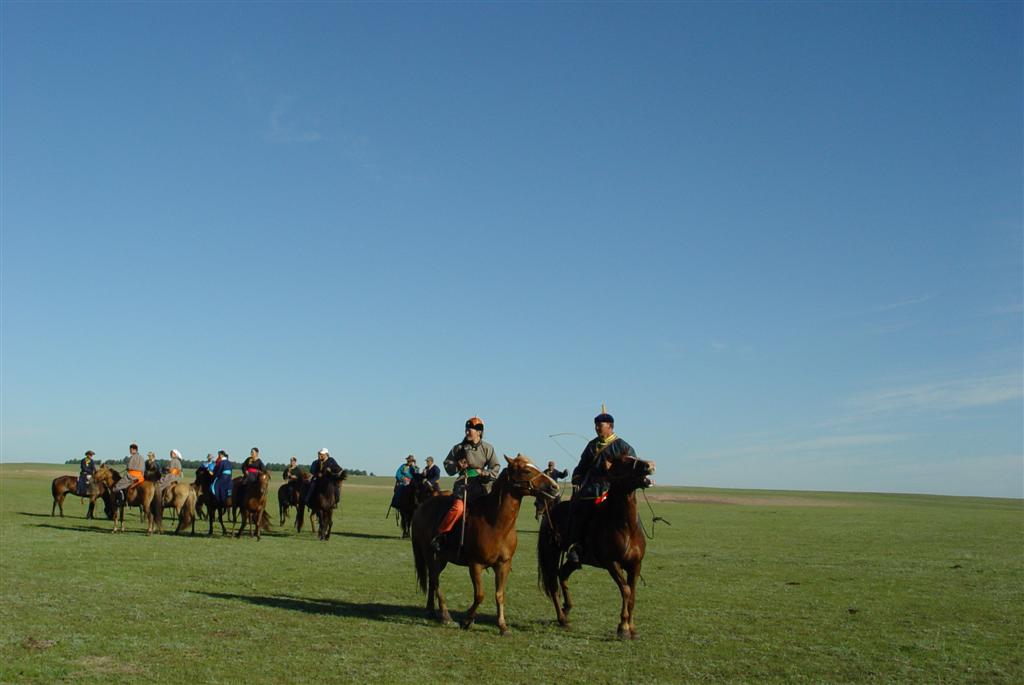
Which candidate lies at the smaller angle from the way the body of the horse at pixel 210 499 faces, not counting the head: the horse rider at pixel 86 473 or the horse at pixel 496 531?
the horse

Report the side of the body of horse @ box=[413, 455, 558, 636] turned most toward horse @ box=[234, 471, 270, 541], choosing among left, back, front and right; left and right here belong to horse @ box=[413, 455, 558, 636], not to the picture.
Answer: back

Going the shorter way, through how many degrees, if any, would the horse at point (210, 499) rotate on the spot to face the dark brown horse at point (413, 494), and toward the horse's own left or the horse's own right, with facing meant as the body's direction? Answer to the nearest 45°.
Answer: approximately 90° to the horse's own left

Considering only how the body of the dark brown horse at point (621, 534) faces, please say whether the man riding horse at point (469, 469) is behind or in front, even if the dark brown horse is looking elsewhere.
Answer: behind

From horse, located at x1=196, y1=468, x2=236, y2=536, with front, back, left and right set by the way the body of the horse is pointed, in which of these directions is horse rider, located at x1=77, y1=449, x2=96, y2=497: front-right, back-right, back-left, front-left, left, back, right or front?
right

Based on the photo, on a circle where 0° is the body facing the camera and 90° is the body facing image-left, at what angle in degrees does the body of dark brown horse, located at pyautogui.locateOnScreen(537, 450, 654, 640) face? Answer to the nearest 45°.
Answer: approximately 315°

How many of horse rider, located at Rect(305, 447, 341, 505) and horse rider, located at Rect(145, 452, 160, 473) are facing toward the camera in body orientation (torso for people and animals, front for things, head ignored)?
2

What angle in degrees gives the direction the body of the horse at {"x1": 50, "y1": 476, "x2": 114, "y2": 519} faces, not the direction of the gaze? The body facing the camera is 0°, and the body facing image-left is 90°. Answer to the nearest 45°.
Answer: approximately 270°
